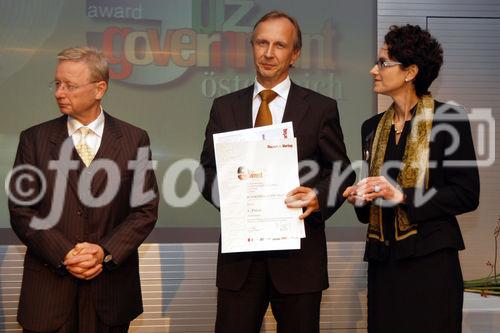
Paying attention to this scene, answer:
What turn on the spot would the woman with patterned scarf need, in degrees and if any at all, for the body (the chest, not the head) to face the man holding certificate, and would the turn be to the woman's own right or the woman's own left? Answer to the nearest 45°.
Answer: approximately 45° to the woman's own right

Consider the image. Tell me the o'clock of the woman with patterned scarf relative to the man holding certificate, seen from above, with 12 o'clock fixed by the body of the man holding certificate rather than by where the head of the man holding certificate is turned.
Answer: The woman with patterned scarf is roughly at 9 o'clock from the man holding certificate.

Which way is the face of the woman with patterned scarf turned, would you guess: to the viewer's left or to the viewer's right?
to the viewer's left

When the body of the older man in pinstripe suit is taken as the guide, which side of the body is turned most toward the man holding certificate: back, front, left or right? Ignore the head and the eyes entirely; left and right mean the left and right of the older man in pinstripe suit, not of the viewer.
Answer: left

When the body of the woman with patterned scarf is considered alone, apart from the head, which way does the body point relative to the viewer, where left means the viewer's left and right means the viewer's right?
facing the viewer and to the left of the viewer

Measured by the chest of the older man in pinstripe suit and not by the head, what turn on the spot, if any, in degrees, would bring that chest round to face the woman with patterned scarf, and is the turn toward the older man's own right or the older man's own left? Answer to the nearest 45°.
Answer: approximately 90° to the older man's own left

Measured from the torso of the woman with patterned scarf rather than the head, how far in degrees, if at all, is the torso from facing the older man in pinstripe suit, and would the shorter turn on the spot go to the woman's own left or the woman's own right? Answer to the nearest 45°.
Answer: approximately 45° to the woman's own right

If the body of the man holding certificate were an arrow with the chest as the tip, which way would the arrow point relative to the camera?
toward the camera

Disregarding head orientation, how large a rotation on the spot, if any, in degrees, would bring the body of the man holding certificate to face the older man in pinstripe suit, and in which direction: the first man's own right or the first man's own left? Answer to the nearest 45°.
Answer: approximately 90° to the first man's own right

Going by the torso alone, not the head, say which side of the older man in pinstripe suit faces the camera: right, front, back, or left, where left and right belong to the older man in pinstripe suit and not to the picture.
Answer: front

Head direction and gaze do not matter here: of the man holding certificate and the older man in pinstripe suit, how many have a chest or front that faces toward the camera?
2
